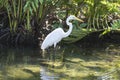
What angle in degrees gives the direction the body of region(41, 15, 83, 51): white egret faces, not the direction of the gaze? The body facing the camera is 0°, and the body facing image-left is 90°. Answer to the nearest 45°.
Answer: approximately 270°
